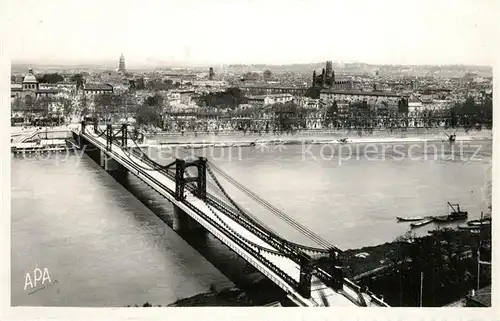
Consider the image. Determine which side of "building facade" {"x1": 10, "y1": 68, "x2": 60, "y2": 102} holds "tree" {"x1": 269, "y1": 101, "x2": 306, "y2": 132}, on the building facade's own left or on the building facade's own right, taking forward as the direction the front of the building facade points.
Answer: on the building facade's own left

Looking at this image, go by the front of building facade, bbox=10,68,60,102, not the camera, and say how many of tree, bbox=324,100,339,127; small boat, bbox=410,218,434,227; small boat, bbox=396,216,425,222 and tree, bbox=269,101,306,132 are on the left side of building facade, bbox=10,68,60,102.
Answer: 4

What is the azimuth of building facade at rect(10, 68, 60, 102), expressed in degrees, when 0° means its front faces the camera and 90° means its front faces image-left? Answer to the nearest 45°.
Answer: approximately 0°

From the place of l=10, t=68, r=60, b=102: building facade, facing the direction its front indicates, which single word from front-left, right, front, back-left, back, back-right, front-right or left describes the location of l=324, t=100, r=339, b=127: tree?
left
